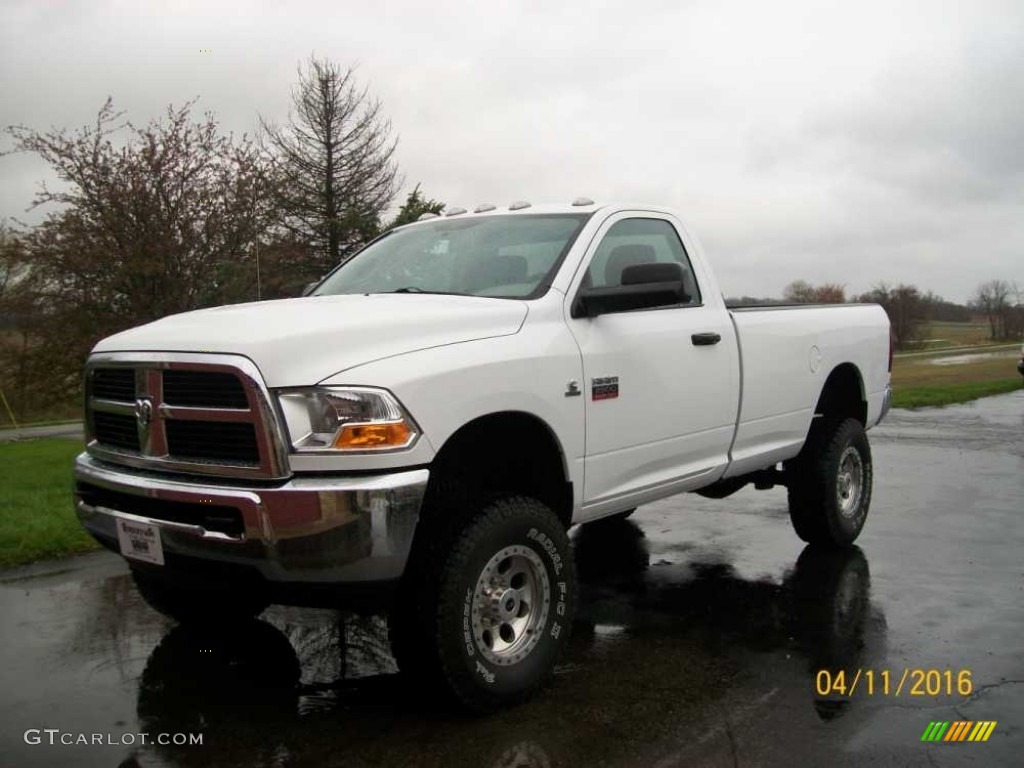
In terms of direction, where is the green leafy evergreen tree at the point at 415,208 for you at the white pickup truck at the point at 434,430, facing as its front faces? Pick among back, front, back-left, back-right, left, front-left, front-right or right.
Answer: back-right

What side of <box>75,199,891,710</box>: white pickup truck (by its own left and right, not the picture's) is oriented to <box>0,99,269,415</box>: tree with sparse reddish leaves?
right

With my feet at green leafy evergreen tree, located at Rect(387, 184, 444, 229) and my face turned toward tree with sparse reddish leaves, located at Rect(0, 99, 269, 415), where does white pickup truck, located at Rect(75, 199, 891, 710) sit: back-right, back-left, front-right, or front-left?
front-left

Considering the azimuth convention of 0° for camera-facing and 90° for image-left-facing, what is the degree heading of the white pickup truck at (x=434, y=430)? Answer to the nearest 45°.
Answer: approximately 45°

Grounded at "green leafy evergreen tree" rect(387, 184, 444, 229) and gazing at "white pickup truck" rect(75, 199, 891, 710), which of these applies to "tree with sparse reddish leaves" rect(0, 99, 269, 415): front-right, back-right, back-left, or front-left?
front-right
